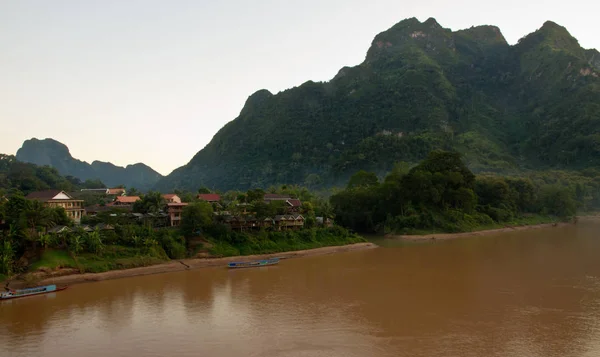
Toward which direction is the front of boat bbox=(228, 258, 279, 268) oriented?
to the viewer's right

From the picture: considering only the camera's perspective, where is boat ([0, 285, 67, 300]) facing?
facing to the right of the viewer

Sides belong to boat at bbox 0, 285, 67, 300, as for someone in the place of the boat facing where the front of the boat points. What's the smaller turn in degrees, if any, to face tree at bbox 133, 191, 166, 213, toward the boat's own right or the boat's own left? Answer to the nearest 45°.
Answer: approximately 45° to the boat's own left
